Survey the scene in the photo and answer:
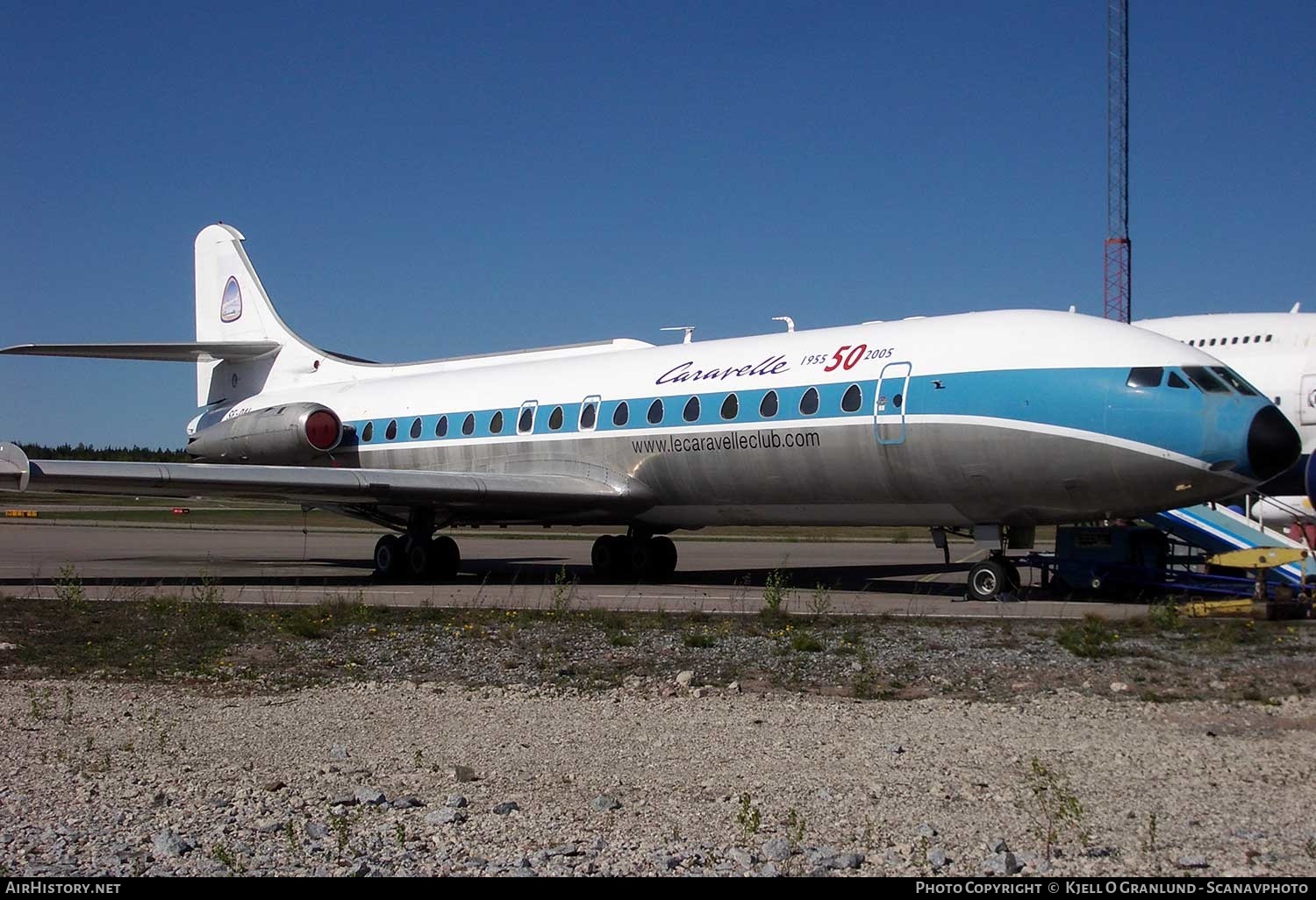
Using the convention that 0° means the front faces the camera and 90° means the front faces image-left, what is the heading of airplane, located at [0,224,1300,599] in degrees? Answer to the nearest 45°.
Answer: approximately 315°

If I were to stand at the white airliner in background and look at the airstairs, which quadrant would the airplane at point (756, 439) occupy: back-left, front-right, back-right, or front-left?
front-right

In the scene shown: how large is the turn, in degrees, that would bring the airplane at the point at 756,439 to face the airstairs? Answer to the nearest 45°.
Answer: approximately 45° to its left

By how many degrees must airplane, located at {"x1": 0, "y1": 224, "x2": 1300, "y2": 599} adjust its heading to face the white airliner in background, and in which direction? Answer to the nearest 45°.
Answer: approximately 90° to its left

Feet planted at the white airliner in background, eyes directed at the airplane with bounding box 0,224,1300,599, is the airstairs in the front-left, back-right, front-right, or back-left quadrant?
front-left
